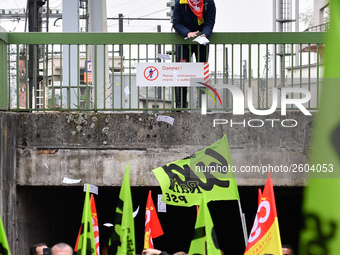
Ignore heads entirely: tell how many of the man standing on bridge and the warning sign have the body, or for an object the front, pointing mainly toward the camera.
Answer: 2

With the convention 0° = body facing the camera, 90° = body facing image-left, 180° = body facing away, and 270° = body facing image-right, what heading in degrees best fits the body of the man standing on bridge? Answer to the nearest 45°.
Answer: approximately 0°

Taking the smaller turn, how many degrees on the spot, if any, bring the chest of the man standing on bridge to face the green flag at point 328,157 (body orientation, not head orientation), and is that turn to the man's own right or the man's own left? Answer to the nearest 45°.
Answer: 0° — they already face it

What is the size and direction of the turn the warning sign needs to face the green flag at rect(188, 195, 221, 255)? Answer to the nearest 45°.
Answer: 0° — it already faces it
